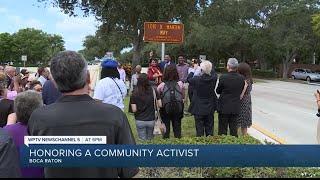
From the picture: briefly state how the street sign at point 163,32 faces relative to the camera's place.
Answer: facing the viewer

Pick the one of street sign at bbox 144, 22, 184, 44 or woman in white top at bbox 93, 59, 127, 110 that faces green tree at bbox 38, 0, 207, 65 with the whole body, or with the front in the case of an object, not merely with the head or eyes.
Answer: the woman in white top

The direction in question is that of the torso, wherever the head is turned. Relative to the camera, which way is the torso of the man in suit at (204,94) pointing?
away from the camera

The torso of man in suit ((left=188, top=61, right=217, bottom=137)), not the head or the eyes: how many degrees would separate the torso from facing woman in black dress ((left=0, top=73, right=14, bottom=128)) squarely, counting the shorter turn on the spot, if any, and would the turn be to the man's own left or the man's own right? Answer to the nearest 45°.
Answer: approximately 135° to the man's own left

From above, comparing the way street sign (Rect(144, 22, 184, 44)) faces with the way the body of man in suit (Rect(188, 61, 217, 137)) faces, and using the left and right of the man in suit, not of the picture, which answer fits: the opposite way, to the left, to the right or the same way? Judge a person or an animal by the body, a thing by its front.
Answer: the opposite way

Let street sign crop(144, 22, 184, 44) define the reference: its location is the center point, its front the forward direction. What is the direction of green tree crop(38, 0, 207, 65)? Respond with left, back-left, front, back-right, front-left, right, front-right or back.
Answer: back

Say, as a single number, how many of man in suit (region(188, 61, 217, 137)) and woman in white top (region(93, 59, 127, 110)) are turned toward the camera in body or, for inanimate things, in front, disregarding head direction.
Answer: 0

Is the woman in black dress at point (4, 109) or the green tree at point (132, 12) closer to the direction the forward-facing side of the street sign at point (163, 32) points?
the woman in black dress

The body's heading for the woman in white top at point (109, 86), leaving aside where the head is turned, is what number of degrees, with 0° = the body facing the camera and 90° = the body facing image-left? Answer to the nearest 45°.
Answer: approximately 180°

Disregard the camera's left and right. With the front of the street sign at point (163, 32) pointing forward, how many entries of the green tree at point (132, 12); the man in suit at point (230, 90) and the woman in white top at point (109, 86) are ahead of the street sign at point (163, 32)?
2

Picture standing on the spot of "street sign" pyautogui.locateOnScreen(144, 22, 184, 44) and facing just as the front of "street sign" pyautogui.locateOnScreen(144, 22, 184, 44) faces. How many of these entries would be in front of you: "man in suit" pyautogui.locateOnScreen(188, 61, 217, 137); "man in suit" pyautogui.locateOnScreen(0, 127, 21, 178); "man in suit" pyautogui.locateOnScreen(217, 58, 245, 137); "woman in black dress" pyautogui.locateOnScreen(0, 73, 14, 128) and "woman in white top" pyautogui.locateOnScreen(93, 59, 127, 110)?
5

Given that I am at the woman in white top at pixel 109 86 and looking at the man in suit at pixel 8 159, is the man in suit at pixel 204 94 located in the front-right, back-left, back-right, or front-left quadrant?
back-left

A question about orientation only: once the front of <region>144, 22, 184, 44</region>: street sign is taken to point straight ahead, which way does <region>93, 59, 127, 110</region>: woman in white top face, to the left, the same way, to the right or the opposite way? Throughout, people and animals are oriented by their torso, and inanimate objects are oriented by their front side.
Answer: the opposite way

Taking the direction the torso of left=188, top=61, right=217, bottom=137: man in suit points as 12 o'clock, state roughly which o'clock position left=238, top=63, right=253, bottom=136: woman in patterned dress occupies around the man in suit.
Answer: The woman in patterned dress is roughly at 2 o'clock from the man in suit.

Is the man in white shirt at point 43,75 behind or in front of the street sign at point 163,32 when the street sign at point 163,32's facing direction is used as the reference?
in front

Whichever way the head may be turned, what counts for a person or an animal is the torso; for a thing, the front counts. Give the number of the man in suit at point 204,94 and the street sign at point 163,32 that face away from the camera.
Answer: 1

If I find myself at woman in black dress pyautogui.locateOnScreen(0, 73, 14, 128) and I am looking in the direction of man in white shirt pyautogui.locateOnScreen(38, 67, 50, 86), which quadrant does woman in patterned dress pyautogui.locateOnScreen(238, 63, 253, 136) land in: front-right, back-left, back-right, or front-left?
front-right

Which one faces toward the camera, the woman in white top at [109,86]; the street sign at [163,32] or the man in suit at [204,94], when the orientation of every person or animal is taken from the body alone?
the street sign

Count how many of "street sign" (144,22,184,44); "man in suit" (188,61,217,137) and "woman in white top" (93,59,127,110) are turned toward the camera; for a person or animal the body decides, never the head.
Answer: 1
